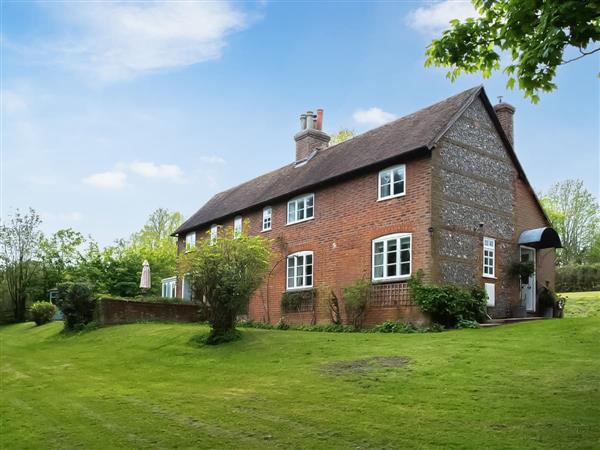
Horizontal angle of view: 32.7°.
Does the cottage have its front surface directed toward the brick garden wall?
no

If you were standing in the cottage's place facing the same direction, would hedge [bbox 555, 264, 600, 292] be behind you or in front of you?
behind

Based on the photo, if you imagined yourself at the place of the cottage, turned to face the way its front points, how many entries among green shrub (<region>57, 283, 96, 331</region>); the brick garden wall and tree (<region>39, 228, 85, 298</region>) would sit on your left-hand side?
0

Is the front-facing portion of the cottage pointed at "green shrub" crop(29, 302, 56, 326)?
no

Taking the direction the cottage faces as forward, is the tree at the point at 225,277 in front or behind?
in front

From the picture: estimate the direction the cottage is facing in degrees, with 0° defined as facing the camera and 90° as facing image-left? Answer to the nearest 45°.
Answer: approximately 45°

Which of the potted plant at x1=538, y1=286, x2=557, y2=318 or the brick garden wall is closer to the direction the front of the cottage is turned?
the brick garden wall

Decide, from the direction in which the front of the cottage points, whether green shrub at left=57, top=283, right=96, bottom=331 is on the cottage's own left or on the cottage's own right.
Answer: on the cottage's own right

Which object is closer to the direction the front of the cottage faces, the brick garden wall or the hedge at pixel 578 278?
the brick garden wall

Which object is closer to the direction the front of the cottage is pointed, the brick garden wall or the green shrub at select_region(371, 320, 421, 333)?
the green shrub
